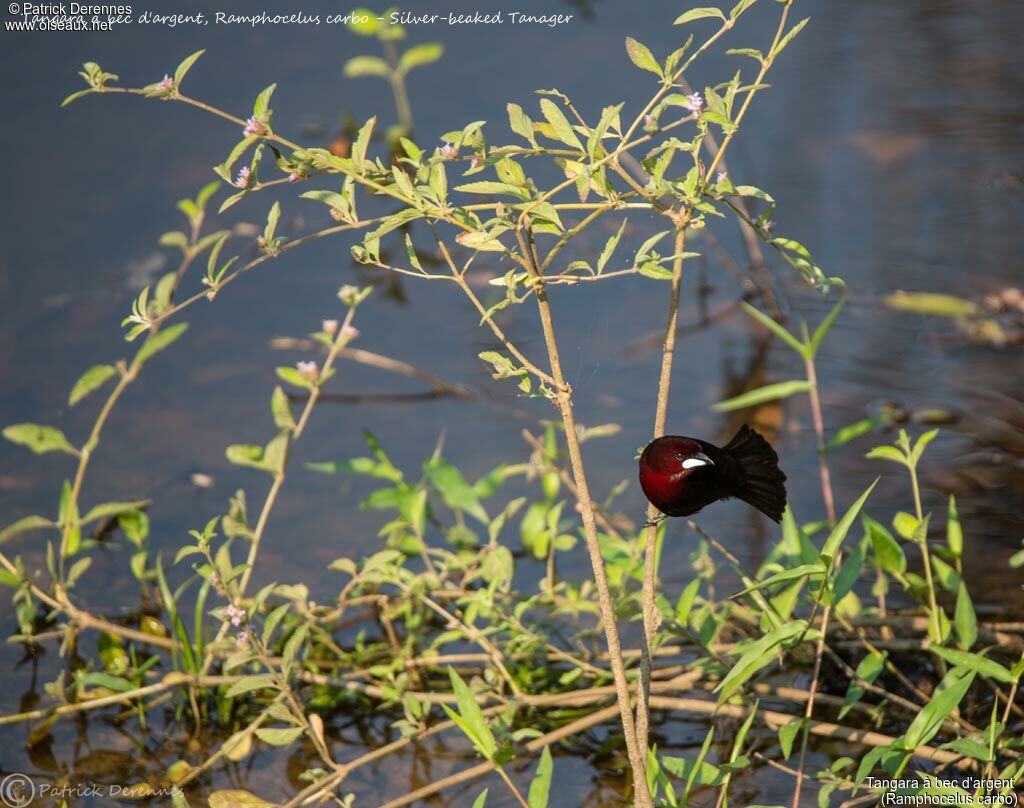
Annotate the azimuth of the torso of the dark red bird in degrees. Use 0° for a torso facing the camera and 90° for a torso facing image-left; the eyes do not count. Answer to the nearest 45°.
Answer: approximately 45°
